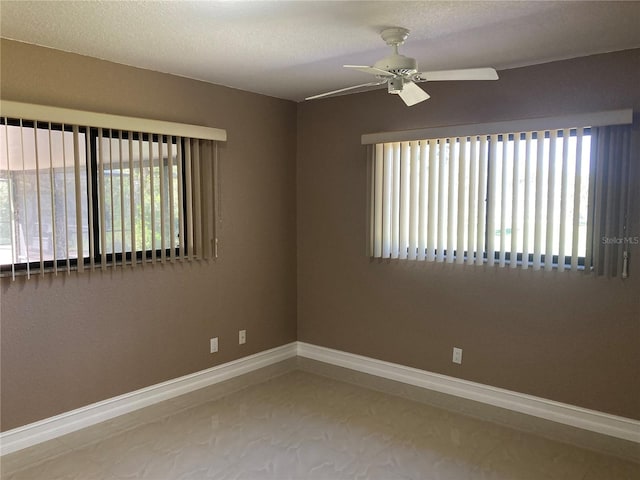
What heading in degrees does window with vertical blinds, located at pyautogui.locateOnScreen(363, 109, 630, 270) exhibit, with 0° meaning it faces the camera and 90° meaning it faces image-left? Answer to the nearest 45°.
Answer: approximately 45°

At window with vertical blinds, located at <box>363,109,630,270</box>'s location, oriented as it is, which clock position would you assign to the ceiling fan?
The ceiling fan is roughly at 11 o'clock from the window with vertical blinds.

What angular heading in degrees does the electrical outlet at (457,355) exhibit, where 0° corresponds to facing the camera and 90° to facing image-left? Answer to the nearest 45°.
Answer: approximately 45°

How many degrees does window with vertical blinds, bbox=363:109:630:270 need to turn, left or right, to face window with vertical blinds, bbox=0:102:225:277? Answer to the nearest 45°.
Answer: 0° — it already faces it

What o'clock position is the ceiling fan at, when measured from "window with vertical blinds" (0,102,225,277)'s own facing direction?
The ceiling fan is roughly at 12 o'clock from the window with vertical blinds.

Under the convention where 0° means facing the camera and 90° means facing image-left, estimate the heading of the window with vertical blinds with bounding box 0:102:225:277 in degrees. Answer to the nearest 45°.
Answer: approximately 315°

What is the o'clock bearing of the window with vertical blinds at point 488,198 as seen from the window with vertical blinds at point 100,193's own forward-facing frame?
the window with vertical blinds at point 488,198 is roughly at 11 o'clock from the window with vertical blinds at point 100,193.
